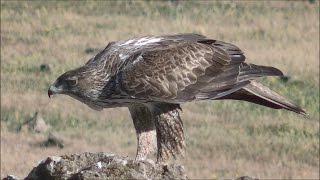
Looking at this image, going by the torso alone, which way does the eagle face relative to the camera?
to the viewer's left

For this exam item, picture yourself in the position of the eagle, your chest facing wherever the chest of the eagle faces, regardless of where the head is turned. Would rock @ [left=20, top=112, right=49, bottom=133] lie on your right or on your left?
on your right
